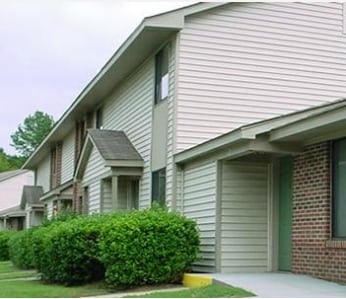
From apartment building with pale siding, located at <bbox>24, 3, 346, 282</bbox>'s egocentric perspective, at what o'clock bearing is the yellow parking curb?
The yellow parking curb is roughly at 11 o'clock from the apartment building with pale siding.

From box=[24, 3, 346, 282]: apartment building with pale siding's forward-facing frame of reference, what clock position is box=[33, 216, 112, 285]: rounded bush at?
The rounded bush is roughly at 1 o'clock from the apartment building with pale siding.

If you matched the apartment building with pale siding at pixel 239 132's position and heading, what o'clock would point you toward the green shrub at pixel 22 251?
The green shrub is roughly at 1 o'clock from the apartment building with pale siding.

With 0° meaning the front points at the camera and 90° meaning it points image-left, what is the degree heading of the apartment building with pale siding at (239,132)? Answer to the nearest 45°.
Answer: approximately 45°

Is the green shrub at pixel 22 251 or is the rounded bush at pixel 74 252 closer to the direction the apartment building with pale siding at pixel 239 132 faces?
the rounded bush
